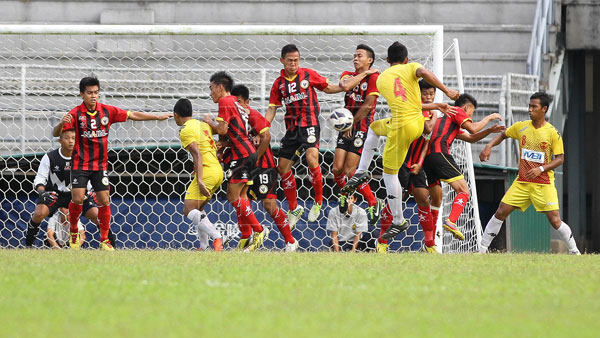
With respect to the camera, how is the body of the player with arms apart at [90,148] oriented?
toward the camera

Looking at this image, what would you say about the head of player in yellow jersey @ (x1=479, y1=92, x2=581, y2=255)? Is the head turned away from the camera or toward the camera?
toward the camera

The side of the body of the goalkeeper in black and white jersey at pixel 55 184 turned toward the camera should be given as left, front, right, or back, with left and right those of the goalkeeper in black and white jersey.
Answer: front

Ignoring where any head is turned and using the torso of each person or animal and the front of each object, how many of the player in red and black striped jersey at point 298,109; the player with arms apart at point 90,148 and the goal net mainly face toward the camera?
3

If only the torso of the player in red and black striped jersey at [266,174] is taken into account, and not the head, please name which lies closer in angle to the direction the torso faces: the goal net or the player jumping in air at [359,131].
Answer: the goal net

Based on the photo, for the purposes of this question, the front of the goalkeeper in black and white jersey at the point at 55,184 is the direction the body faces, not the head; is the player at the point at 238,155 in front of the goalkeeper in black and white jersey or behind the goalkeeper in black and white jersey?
in front

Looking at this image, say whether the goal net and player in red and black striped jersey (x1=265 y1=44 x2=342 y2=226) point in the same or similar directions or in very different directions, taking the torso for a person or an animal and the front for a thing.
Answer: same or similar directions

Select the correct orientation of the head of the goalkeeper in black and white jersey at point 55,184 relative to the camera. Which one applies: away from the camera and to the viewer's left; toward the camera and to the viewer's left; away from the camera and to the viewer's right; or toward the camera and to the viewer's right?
toward the camera and to the viewer's right

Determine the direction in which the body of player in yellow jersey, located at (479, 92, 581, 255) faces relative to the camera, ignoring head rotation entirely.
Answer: toward the camera

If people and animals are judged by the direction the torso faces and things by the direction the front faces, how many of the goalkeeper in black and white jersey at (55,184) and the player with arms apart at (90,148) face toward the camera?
2

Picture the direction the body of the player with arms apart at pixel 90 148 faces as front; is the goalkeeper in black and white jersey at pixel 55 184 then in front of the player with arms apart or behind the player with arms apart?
behind

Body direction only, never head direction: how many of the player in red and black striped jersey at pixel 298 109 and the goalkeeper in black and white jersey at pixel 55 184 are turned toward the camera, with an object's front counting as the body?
2

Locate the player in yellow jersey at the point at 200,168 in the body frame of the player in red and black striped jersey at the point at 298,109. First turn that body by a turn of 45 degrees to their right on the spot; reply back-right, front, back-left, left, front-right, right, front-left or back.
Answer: front-right

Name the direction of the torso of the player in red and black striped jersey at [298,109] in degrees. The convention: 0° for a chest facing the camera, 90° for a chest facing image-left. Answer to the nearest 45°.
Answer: approximately 0°
